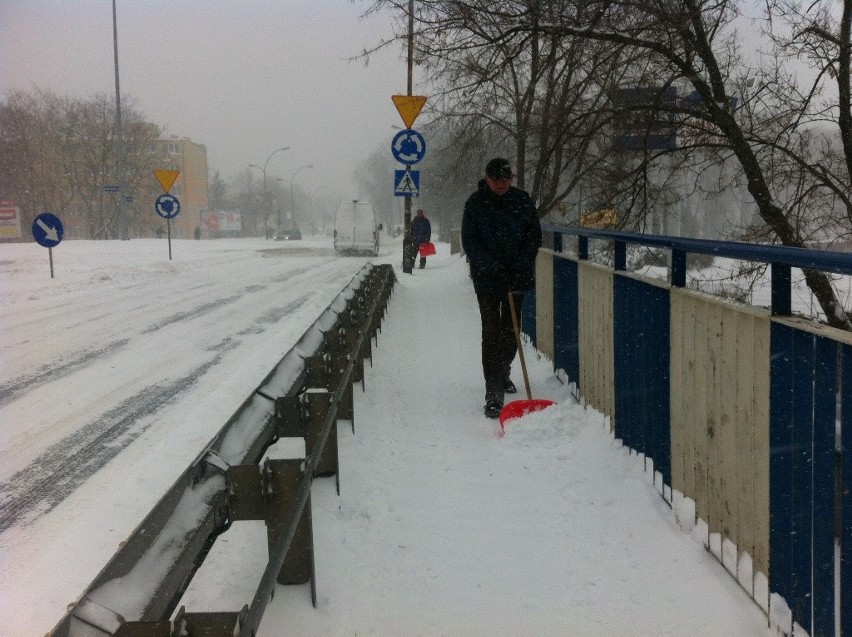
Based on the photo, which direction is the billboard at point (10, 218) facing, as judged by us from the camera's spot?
facing the viewer

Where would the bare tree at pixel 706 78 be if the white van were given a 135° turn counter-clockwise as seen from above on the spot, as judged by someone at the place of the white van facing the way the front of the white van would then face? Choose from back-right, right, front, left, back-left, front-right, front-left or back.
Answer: front-left

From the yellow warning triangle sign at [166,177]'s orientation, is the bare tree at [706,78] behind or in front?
in front

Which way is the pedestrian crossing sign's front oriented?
toward the camera

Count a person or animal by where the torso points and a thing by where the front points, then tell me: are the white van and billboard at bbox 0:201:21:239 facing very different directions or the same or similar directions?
very different directions

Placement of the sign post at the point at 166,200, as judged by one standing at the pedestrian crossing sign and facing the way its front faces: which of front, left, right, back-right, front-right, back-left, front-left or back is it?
back-right

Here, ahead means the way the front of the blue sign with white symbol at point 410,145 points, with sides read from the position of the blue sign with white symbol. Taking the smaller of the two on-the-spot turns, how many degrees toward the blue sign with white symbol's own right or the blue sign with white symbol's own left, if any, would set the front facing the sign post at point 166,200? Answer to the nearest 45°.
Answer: approximately 135° to the blue sign with white symbol's own right

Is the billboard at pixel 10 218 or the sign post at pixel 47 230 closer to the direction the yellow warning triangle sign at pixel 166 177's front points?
the sign post

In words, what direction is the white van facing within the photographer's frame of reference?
facing away from the viewer

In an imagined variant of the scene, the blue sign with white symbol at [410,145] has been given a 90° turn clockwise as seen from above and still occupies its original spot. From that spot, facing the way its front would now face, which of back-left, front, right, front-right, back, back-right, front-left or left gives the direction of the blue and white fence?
left

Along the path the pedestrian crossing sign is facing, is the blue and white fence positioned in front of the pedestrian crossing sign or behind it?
in front

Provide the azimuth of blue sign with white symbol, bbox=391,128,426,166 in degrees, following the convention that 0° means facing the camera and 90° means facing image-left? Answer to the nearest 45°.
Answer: approximately 0°

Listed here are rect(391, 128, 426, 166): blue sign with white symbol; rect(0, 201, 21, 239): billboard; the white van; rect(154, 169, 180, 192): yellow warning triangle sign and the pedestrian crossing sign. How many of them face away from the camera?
1

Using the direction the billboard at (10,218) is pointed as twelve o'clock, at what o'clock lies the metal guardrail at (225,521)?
The metal guardrail is roughly at 12 o'clock from the billboard.
